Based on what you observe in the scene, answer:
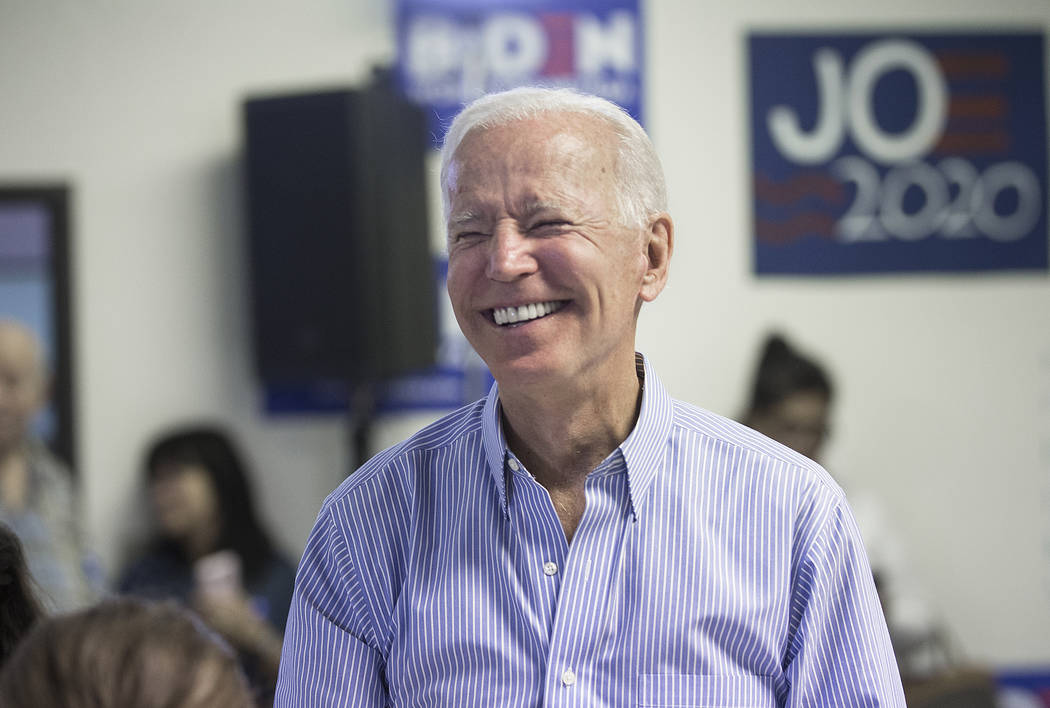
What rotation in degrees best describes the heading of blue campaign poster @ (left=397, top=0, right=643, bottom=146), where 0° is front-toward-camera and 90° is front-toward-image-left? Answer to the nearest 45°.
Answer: approximately 0°

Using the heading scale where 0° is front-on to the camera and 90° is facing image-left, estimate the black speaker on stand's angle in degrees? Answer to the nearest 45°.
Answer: approximately 45°

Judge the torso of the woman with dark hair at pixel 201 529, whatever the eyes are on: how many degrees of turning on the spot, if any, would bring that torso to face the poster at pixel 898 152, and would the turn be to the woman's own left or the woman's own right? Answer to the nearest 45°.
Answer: approximately 135° to the woman's own left

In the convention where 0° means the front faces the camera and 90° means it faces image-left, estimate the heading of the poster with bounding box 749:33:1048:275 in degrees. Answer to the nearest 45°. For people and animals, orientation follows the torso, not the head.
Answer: approximately 0°

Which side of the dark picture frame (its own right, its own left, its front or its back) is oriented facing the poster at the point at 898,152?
left

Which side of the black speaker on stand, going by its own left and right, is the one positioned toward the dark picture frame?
right

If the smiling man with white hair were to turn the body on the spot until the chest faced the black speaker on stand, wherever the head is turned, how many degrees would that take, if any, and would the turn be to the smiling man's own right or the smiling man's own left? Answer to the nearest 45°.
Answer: approximately 180°

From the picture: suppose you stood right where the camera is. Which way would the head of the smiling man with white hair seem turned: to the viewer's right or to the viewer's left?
to the viewer's left

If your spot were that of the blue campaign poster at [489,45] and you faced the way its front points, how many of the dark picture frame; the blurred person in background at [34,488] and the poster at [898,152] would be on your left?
1
